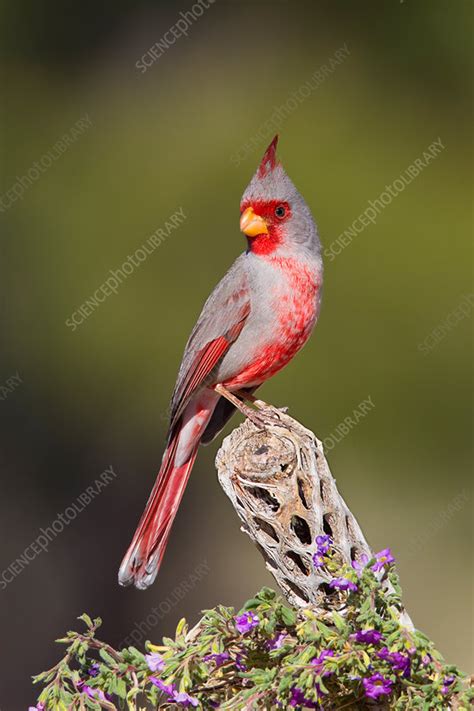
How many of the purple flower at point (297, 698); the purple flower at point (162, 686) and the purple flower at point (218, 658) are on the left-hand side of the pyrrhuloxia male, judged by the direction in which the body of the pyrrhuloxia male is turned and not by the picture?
0

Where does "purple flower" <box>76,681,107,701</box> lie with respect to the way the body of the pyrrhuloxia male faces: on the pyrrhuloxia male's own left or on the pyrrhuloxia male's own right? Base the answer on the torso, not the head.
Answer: on the pyrrhuloxia male's own right

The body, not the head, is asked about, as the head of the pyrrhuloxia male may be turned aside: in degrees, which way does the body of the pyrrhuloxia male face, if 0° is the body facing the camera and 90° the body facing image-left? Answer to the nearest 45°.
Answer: approximately 270°

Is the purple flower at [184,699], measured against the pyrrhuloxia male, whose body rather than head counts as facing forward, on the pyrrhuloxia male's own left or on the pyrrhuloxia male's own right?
on the pyrrhuloxia male's own right

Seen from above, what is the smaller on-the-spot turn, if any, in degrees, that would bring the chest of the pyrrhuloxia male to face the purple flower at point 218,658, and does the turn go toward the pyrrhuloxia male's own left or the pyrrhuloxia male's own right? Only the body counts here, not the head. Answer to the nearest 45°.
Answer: approximately 90° to the pyrrhuloxia male's own right

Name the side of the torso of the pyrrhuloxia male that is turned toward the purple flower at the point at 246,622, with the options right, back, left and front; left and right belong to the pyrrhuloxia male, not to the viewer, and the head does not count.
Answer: right

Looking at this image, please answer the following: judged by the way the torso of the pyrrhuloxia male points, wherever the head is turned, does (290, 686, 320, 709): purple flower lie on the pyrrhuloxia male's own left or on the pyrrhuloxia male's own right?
on the pyrrhuloxia male's own right
